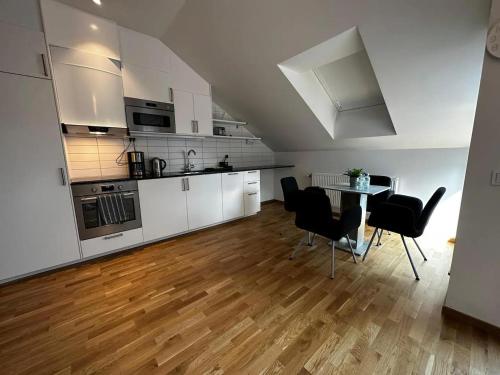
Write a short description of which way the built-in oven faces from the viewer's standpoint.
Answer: facing the viewer and to the right of the viewer

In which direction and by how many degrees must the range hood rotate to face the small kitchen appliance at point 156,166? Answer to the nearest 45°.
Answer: approximately 90° to its left

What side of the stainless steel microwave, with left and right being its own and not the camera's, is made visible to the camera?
front

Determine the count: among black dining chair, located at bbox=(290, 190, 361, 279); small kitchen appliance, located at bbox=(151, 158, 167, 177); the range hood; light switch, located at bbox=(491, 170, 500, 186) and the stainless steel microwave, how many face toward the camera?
3

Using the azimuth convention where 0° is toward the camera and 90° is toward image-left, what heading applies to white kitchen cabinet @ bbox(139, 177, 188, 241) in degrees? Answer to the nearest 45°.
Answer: approximately 315°

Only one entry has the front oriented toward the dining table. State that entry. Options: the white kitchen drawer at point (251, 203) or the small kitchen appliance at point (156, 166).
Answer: the white kitchen drawer

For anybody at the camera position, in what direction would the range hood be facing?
facing the viewer
